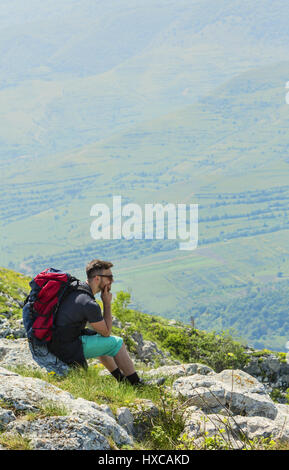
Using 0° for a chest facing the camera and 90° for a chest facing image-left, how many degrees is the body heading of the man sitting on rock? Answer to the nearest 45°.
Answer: approximately 270°

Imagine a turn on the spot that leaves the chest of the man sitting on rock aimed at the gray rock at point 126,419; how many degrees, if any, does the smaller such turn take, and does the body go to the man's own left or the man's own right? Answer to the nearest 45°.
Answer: approximately 90° to the man's own right

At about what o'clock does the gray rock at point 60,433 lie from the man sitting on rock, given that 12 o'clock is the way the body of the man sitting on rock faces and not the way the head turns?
The gray rock is roughly at 3 o'clock from the man sitting on rock.

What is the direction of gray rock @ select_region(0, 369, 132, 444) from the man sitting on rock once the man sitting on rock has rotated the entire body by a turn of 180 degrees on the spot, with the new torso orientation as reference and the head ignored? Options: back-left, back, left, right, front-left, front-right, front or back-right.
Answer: left

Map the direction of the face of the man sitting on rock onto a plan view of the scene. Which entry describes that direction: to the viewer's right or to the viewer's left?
to the viewer's right
